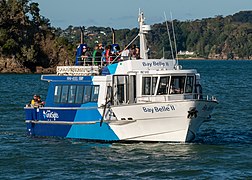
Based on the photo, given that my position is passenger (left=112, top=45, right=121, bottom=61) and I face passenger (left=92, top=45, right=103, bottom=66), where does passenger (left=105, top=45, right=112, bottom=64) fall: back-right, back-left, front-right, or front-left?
front-left

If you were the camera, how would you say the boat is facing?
facing the viewer and to the right of the viewer
